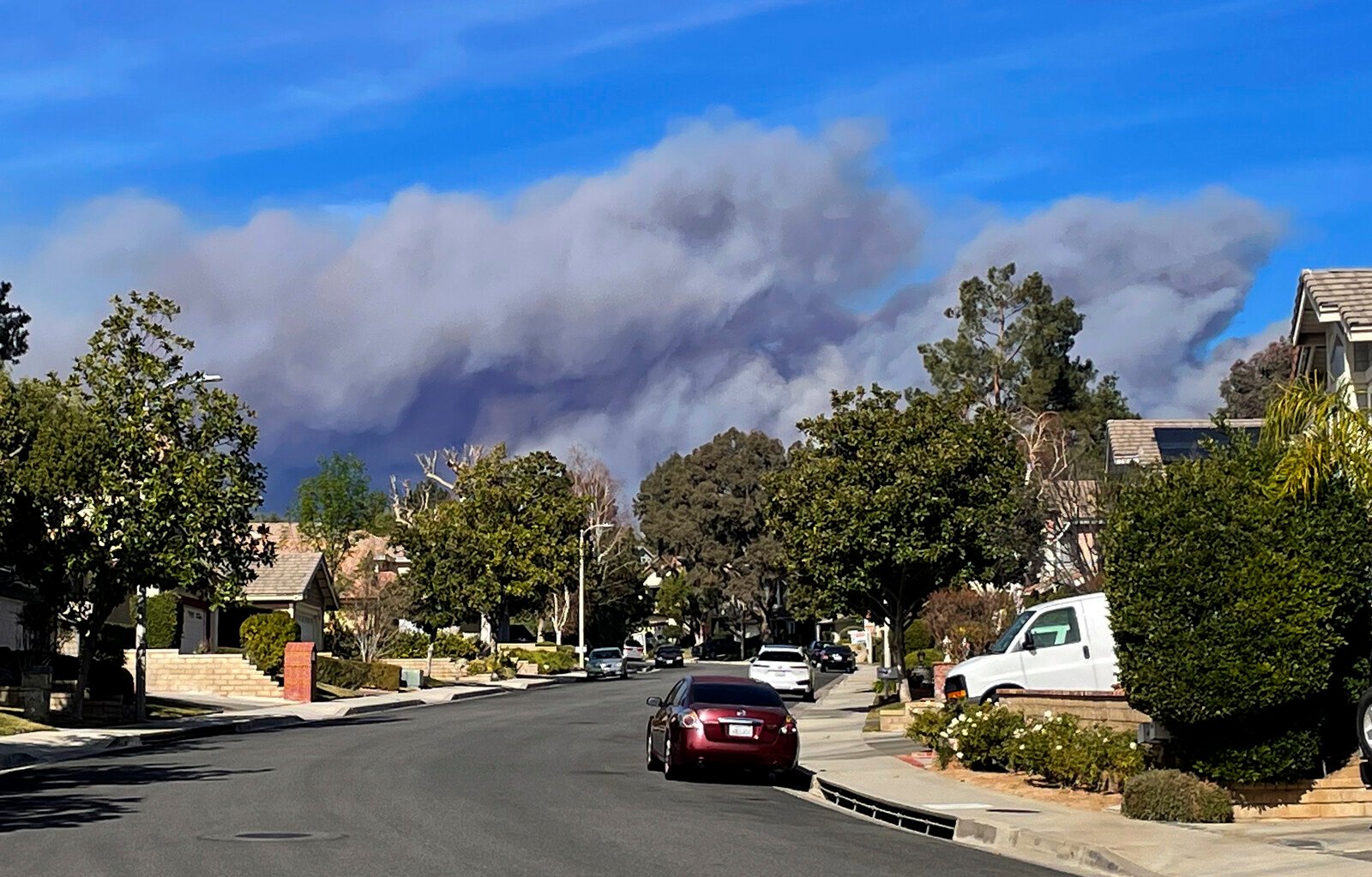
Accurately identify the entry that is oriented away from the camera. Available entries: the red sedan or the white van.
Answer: the red sedan

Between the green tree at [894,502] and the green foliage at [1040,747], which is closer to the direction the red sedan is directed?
the green tree

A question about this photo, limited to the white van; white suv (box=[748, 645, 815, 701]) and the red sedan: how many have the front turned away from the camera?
2

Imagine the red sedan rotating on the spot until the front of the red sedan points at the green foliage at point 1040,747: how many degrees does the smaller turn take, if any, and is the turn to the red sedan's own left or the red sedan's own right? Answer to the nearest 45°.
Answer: approximately 135° to the red sedan's own right

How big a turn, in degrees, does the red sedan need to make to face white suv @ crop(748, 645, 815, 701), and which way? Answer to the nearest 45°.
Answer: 0° — it already faces it

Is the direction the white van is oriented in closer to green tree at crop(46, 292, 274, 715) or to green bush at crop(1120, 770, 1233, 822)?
the green tree

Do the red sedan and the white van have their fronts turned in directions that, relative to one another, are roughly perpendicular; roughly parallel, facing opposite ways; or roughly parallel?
roughly perpendicular

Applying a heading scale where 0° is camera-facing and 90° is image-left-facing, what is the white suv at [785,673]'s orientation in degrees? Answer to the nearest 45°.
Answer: approximately 180°

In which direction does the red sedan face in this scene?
away from the camera

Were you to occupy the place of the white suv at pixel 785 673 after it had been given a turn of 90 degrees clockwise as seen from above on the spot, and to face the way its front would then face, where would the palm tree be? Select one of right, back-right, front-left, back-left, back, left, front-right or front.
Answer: right

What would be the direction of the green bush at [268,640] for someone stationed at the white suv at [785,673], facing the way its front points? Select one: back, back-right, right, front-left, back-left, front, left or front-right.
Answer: left

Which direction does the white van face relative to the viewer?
to the viewer's left
